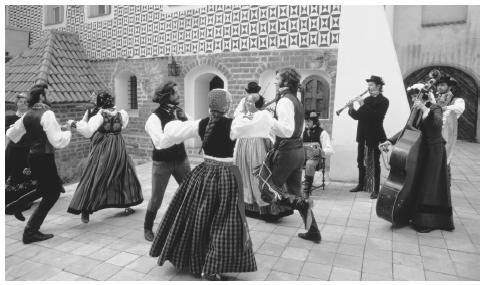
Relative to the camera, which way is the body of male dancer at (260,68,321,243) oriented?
to the viewer's left

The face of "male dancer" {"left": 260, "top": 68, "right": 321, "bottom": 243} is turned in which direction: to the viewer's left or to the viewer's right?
to the viewer's left

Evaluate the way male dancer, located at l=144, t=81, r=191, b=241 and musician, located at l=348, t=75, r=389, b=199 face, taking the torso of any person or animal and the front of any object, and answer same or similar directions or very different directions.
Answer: very different directions

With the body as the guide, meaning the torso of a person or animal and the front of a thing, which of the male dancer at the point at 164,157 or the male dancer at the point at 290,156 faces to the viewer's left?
the male dancer at the point at 290,156

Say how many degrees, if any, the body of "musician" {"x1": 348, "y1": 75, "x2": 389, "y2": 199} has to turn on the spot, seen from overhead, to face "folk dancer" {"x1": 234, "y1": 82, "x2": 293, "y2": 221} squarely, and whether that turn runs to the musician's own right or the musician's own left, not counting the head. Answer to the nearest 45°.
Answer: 0° — they already face them

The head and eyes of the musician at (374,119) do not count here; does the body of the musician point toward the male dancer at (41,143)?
yes

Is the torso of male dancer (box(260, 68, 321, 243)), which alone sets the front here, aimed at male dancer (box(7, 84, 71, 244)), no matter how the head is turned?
yes
